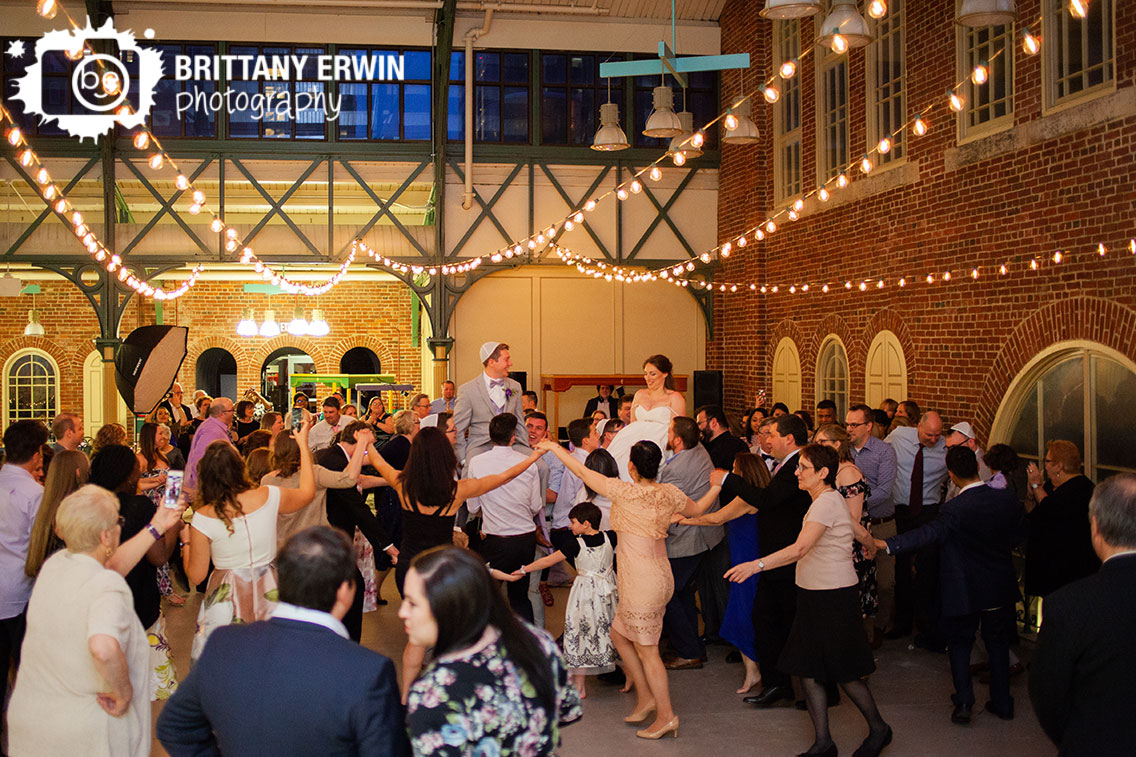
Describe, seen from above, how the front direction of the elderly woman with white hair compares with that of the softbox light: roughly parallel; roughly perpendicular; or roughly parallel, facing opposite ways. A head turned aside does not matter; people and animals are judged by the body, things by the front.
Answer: roughly perpendicular

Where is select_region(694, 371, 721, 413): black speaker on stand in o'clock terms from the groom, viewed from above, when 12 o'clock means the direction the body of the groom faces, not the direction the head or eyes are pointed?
The black speaker on stand is roughly at 8 o'clock from the groom.

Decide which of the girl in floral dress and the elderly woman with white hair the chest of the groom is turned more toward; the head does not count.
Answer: the girl in floral dress

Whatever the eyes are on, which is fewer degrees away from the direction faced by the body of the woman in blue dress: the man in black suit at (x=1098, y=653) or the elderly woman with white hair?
the elderly woman with white hair

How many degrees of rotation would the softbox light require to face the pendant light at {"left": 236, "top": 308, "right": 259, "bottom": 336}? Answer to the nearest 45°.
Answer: approximately 135° to its left

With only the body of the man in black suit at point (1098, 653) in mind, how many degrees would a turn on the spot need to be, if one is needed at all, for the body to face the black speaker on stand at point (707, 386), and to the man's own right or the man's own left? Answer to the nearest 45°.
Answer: approximately 45° to the man's own left

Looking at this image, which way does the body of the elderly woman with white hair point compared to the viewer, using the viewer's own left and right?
facing away from the viewer and to the right of the viewer

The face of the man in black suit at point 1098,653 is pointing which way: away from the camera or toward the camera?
away from the camera

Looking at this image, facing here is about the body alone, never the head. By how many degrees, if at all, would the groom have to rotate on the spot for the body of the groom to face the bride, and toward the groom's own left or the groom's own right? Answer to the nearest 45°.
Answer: approximately 45° to the groom's own left

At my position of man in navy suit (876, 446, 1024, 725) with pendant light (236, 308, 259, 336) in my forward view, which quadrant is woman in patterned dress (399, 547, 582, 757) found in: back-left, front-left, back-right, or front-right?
back-left

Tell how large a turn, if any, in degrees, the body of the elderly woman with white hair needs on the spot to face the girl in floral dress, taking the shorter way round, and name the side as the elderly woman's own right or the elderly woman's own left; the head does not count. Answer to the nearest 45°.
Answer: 0° — they already face them

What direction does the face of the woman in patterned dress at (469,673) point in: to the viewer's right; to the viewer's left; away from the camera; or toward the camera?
to the viewer's left

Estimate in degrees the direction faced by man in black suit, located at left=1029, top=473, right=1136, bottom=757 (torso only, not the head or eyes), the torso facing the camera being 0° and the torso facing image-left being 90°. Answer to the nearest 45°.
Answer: approximately 180°

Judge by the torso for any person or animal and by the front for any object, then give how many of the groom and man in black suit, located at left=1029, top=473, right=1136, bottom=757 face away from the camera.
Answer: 1

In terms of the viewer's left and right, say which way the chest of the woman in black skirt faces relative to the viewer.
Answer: facing to the left of the viewer
